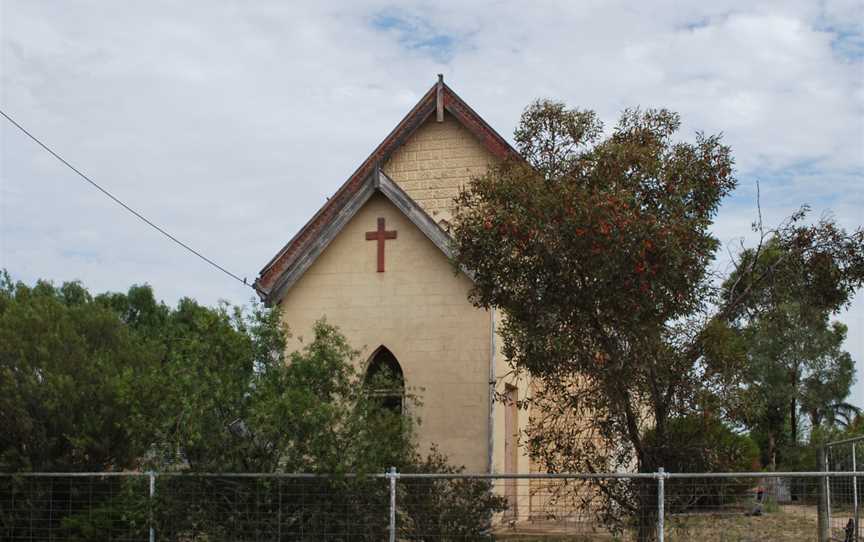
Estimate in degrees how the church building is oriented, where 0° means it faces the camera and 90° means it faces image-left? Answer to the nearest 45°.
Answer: approximately 0°

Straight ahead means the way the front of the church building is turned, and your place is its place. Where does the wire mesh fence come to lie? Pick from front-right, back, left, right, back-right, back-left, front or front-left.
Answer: front

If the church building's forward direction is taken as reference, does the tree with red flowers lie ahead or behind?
ahead
